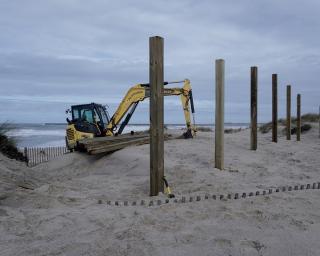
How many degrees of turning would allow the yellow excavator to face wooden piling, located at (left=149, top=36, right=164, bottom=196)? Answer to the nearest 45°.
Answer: approximately 90° to its right

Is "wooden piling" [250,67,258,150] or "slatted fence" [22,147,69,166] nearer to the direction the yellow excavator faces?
the wooden piling

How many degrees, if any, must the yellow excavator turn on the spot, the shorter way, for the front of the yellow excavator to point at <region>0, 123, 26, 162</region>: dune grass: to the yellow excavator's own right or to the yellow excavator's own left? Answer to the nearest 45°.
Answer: approximately 135° to the yellow excavator's own right

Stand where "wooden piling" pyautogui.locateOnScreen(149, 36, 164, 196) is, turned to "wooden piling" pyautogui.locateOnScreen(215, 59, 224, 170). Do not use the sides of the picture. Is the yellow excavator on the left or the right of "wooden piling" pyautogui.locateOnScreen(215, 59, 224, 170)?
left

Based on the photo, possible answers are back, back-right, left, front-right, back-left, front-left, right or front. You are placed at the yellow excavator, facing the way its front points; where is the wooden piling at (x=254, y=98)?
front-right

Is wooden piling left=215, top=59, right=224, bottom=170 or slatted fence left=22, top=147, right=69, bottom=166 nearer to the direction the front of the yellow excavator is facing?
the wooden piling

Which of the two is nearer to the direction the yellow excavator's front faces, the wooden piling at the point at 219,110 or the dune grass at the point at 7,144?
the wooden piling

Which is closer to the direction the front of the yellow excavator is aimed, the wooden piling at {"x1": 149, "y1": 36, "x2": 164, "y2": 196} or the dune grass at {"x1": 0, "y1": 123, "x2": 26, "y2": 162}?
the wooden piling

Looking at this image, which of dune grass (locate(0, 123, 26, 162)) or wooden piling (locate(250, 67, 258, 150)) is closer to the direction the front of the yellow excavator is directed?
the wooden piling

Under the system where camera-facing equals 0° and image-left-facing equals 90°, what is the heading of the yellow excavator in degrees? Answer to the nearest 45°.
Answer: approximately 270°

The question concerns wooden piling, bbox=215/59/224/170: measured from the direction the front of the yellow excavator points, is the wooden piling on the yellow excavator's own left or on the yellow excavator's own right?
on the yellow excavator's own right
